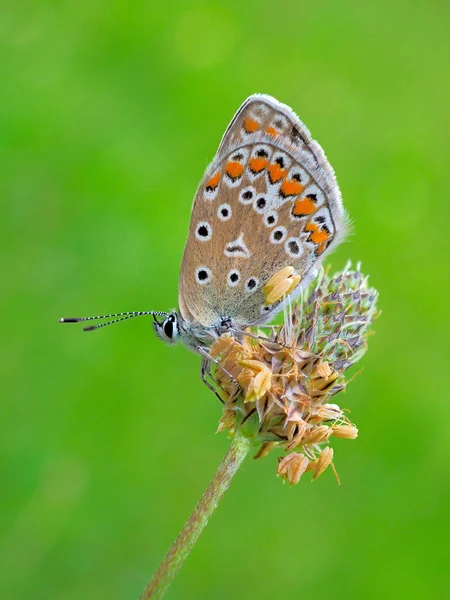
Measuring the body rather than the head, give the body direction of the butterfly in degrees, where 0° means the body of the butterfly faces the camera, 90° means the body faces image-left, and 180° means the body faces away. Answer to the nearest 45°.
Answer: approximately 90°
